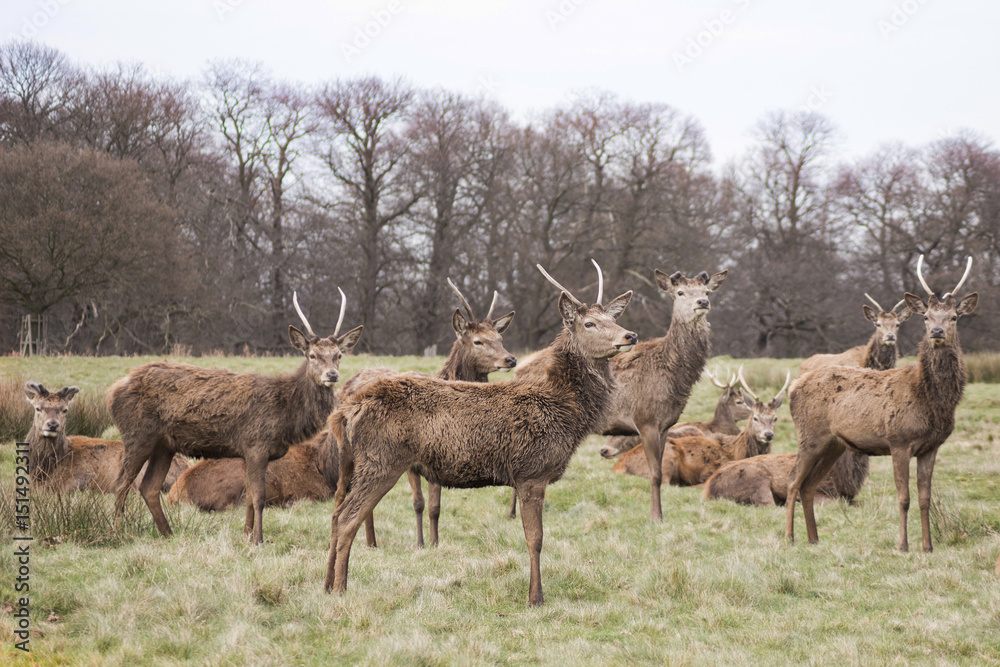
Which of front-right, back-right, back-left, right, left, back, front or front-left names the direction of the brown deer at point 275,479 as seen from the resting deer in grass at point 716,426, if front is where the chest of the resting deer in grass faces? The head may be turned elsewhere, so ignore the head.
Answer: back-right

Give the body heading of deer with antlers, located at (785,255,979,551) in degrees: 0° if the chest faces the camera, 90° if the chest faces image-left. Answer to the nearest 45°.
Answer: approximately 315°

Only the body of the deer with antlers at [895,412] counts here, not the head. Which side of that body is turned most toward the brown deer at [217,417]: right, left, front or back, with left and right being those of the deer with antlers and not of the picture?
right

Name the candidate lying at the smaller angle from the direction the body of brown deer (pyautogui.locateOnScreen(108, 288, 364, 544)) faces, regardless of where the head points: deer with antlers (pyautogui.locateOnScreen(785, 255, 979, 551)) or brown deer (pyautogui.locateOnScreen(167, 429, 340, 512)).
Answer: the deer with antlers

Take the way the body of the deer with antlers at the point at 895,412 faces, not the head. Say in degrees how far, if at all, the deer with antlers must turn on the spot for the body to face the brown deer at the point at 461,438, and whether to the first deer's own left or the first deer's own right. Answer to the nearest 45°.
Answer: approximately 90° to the first deer's own right

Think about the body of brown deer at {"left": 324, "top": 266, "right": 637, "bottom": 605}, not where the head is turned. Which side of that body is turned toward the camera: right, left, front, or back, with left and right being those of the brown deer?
right

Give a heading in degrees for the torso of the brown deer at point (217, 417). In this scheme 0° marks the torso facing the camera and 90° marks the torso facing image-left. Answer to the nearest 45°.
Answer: approximately 270°

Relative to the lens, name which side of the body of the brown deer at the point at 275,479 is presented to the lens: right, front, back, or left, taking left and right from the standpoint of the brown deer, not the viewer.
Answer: right

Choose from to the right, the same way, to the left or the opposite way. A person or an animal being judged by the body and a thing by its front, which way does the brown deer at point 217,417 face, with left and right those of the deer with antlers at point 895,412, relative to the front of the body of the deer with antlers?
to the left

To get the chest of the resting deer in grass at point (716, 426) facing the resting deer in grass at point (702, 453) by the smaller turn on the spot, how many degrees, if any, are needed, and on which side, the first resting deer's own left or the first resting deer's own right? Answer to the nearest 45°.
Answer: approximately 90° to the first resting deer's own right

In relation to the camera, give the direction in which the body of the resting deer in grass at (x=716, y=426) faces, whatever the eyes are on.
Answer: to the viewer's right

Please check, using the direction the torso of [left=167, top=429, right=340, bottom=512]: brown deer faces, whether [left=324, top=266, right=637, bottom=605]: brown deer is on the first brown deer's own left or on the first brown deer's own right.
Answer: on the first brown deer's own right

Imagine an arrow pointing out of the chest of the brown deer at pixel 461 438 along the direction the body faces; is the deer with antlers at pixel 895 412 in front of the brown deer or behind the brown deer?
in front

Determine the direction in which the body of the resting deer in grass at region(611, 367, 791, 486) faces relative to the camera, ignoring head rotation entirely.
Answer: to the viewer's right

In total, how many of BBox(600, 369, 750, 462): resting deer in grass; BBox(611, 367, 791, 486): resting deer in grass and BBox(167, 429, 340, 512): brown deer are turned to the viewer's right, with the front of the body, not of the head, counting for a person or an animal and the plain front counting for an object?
3
